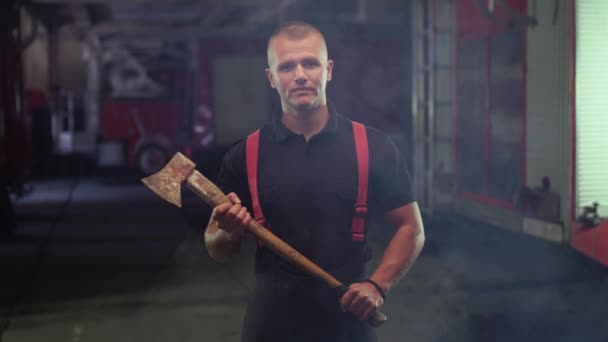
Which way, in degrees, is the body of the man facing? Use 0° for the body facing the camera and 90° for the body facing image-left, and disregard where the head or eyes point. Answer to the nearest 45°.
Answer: approximately 0°

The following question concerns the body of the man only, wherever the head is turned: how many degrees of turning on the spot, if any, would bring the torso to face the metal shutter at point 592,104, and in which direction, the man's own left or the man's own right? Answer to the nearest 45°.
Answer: approximately 135° to the man's own left

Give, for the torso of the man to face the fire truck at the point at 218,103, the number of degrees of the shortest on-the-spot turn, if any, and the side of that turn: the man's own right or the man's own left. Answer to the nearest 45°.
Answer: approximately 180°
